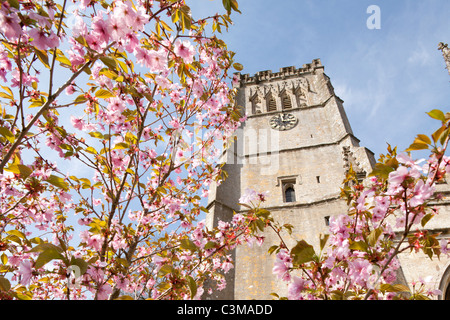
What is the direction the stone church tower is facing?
toward the camera
